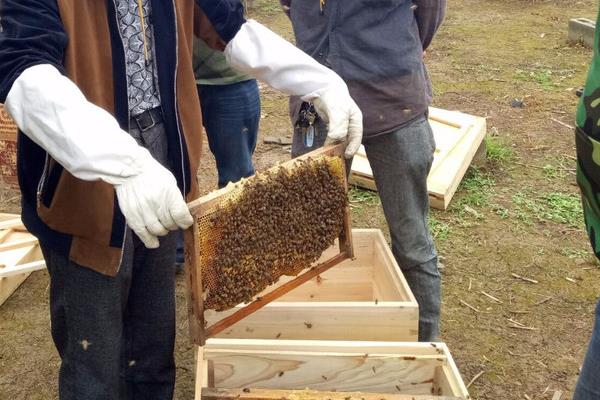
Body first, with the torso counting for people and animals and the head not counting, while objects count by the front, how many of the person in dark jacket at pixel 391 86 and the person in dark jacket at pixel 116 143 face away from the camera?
0

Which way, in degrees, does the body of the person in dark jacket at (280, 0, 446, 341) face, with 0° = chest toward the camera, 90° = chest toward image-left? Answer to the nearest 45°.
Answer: approximately 45°

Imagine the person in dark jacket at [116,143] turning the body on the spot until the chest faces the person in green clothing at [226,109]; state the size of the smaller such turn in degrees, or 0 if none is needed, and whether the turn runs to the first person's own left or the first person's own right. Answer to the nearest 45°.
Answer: approximately 135° to the first person's own left

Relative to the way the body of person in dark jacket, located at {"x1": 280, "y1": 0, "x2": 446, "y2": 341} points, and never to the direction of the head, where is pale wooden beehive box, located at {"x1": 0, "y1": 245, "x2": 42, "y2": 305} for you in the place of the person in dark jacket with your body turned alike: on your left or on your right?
on your right

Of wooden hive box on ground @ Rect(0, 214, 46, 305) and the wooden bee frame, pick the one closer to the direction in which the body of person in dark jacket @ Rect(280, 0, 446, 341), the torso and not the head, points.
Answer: the wooden bee frame

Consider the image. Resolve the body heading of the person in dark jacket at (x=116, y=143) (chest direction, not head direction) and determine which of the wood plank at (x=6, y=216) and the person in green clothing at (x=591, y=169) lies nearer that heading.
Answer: the person in green clothing

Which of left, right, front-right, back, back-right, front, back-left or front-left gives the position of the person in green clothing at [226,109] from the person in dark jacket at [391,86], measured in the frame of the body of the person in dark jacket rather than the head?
right

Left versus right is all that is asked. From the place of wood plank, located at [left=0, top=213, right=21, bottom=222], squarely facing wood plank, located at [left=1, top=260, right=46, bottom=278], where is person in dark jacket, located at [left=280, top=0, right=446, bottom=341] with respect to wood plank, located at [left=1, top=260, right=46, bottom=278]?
left

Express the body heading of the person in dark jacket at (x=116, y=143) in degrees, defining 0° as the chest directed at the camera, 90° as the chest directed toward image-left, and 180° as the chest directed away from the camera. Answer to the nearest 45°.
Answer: approximately 315°
